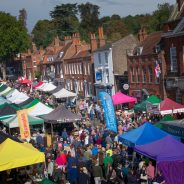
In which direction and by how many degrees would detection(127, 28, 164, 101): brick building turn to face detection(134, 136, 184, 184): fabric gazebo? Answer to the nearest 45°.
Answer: approximately 45° to its left

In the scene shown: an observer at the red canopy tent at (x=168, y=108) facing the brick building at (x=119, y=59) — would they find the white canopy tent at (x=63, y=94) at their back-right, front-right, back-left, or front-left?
front-left

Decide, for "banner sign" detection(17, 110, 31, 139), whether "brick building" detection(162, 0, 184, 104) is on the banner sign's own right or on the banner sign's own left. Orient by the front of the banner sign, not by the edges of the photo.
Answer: on the banner sign's own left

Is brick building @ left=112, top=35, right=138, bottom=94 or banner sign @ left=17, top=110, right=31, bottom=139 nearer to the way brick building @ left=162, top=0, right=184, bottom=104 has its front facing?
the banner sign

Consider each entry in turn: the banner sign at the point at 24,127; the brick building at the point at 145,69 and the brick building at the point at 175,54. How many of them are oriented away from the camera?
0

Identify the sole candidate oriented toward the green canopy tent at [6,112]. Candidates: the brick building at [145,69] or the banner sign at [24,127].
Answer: the brick building

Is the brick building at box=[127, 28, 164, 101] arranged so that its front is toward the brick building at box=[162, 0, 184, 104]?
no

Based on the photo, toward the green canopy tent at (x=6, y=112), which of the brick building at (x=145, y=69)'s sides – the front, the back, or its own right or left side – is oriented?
front

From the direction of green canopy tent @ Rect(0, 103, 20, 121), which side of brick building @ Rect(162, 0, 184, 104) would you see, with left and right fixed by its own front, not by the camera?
front

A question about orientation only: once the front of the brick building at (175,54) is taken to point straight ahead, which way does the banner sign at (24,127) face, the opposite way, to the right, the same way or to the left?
to the left

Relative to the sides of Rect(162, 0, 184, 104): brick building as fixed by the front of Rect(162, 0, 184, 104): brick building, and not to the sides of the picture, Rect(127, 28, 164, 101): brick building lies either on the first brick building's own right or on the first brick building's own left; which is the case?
on the first brick building's own right

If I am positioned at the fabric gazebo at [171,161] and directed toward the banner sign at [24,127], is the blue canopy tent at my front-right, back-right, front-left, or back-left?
front-right

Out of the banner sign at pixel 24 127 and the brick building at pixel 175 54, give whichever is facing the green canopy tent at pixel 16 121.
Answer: the brick building

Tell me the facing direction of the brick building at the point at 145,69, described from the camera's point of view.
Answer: facing the viewer and to the left of the viewer

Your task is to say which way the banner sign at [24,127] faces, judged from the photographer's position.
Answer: facing the viewer

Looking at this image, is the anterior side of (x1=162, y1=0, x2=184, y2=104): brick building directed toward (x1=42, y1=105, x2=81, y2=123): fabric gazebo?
yes

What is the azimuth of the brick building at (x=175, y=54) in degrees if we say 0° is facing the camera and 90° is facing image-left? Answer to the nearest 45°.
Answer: approximately 45°

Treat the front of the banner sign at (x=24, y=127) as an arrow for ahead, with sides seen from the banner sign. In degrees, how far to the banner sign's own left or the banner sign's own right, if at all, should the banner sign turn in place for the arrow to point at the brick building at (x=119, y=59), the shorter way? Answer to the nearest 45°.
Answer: approximately 135° to the banner sign's own left
